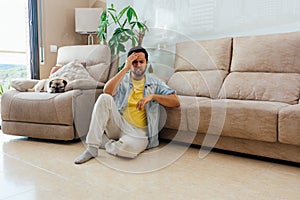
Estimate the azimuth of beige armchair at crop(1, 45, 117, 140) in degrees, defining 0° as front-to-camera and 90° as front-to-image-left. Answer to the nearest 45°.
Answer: approximately 45°

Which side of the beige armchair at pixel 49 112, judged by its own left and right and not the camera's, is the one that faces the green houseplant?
back

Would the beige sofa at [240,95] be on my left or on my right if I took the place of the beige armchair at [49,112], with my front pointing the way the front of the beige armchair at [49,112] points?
on my left

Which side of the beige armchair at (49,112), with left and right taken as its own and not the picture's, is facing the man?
left

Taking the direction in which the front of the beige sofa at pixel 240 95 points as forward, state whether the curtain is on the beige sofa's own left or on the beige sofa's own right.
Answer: on the beige sofa's own right

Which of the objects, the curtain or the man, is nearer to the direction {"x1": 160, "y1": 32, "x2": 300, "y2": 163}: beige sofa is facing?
the man

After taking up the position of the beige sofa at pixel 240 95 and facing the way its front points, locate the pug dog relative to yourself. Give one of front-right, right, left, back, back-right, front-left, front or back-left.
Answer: front-right

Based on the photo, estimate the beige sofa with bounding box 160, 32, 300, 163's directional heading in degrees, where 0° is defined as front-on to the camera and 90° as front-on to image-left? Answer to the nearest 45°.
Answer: approximately 45°

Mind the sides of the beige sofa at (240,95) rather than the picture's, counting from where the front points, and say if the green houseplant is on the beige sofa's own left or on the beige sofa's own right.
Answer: on the beige sofa's own right
